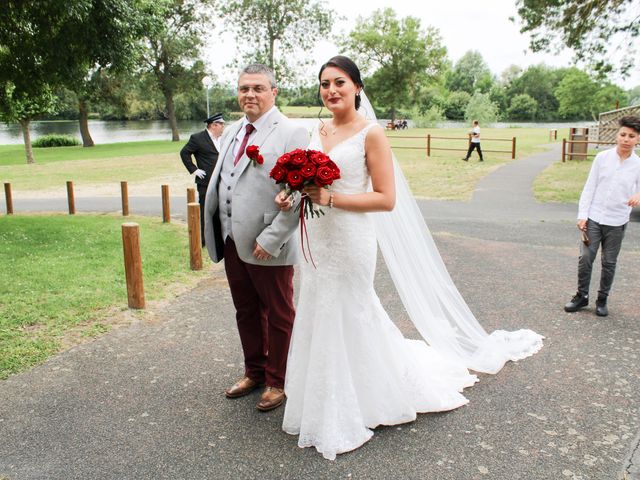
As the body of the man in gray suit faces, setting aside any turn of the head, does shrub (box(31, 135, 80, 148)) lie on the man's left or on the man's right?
on the man's right

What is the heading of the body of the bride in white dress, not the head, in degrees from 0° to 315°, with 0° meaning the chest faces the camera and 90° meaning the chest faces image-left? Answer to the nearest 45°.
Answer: approximately 45°

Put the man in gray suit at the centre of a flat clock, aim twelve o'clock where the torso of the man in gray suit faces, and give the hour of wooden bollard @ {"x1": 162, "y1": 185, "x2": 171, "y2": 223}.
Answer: The wooden bollard is roughly at 4 o'clock from the man in gray suit.

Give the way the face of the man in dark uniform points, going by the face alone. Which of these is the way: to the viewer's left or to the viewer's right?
to the viewer's right

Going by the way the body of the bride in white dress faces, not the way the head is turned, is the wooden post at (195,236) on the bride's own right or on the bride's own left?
on the bride's own right

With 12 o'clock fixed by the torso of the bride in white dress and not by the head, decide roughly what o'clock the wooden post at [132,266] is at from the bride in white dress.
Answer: The wooden post is roughly at 3 o'clock from the bride in white dress.

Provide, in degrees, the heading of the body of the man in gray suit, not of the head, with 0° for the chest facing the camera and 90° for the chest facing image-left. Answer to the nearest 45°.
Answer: approximately 45°
